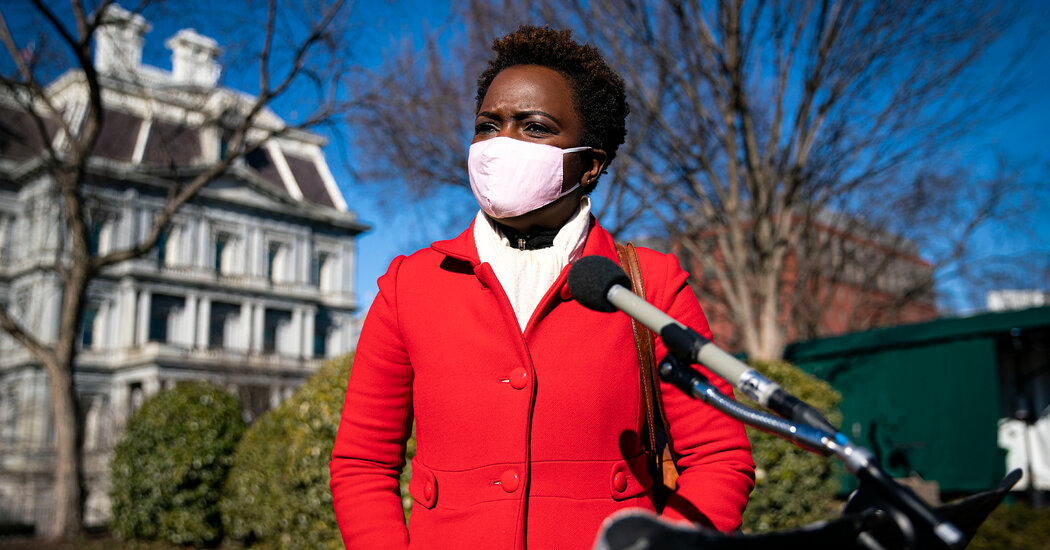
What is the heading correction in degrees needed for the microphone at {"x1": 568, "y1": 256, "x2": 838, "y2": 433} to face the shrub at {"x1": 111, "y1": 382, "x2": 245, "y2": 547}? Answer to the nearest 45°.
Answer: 0° — it already faces it

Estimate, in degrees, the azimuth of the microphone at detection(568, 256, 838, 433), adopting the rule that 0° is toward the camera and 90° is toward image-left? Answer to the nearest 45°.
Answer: approximately 135°

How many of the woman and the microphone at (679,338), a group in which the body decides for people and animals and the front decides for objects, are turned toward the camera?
1

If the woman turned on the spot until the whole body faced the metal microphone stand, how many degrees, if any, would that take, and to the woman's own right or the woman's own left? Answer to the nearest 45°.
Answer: approximately 45° to the woman's own left

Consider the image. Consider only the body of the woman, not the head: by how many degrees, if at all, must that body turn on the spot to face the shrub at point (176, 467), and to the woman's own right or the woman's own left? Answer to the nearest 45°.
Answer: approximately 135° to the woman's own right

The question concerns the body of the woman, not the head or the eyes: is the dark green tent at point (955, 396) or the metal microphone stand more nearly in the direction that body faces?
the metal microphone stand

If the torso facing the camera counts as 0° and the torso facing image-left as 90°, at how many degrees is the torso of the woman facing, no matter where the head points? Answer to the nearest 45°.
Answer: approximately 0°

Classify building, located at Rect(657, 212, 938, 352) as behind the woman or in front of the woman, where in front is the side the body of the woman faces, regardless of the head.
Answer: behind

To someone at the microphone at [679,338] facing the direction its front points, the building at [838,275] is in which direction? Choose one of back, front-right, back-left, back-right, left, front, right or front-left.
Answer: front-right

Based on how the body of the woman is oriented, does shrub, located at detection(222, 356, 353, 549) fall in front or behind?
behind

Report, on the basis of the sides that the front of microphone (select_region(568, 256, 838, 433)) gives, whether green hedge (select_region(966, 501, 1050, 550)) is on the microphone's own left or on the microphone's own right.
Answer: on the microphone's own right
